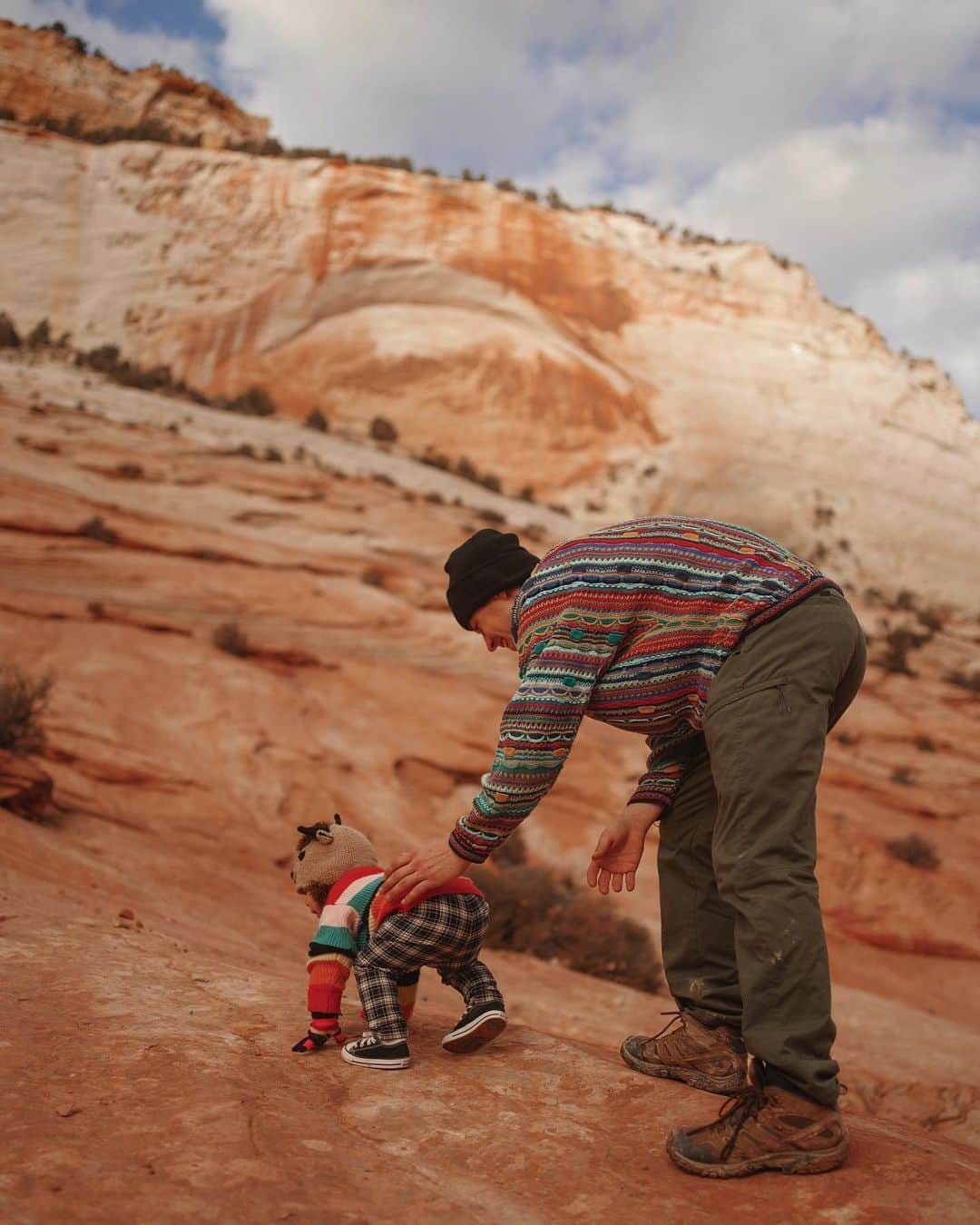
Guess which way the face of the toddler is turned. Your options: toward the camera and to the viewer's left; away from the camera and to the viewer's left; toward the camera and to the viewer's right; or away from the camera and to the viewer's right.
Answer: away from the camera and to the viewer's left

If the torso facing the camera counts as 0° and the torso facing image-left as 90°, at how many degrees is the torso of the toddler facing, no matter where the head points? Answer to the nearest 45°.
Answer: approximately 90°

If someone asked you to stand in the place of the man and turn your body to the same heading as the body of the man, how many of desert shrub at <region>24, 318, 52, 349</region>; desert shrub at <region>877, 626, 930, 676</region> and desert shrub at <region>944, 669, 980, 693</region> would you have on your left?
0

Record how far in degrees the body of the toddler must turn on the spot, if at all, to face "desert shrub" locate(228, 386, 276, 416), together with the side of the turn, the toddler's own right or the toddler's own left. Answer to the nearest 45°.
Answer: approximately 90° to the toddler's own right

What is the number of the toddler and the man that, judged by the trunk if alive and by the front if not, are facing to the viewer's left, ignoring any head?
2

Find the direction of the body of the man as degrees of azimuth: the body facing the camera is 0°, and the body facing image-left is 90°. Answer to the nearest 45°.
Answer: approximately 90°

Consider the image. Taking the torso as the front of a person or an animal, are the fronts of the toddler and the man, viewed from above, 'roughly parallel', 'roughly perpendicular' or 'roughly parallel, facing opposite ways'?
roughly parallel

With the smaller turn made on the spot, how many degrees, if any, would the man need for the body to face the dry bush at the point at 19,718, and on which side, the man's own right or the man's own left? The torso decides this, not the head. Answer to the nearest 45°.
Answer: approximately 45° to the man's own right

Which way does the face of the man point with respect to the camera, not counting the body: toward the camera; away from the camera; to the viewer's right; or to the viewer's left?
to the viewer's left

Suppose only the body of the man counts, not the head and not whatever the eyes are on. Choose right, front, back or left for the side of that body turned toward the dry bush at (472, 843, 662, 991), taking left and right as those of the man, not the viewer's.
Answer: right
